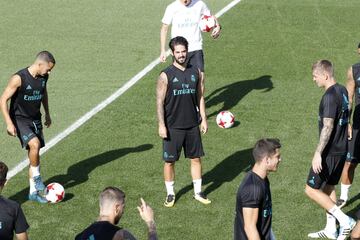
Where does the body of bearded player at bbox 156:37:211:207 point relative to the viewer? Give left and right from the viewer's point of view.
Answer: facing the viewer

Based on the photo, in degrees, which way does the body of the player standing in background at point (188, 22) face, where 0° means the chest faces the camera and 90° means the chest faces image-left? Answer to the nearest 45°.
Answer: approximately 0°

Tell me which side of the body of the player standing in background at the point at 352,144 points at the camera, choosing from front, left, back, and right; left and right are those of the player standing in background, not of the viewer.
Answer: front

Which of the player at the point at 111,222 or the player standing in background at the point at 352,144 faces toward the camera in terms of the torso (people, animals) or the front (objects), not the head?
the player standing in background

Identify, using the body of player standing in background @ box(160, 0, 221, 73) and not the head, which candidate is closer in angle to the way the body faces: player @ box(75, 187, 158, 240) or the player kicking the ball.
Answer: the player

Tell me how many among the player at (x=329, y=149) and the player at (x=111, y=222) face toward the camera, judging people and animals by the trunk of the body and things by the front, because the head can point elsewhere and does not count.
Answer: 0

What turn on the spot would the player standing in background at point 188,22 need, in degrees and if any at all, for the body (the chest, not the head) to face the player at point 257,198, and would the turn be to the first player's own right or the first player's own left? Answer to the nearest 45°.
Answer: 0° — they already face them

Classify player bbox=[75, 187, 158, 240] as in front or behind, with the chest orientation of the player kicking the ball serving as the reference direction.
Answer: in front

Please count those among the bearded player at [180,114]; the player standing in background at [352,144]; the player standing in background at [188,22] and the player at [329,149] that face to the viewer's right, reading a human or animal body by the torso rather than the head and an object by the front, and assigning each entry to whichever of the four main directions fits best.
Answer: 0

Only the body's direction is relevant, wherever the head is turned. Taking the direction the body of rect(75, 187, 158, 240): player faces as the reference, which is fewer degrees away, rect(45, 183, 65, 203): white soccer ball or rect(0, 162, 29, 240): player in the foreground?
the white soccer ball

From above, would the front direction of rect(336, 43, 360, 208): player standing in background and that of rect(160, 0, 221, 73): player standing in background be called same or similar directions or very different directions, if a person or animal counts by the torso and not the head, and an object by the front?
same or similar directions

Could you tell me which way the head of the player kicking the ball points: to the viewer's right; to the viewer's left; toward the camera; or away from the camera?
to the viewer's right

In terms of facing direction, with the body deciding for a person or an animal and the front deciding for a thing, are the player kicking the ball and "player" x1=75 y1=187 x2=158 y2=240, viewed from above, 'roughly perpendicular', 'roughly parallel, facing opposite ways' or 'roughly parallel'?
roughly perpendicular
